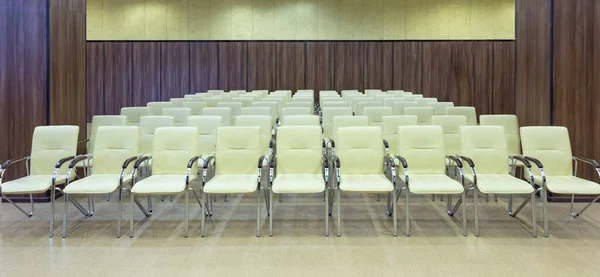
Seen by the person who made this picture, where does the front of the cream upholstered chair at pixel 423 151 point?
facing the viewer

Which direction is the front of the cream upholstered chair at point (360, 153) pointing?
toward the camera

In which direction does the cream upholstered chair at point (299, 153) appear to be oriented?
toward the camera

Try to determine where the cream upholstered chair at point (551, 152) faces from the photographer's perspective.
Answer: facing the viewer and to the right of the viewer

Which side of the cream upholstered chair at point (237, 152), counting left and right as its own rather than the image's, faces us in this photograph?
front

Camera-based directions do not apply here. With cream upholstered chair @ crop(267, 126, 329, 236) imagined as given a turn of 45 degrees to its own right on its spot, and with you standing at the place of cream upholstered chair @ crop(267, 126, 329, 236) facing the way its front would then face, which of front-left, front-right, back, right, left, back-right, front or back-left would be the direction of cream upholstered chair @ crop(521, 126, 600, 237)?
back-left
